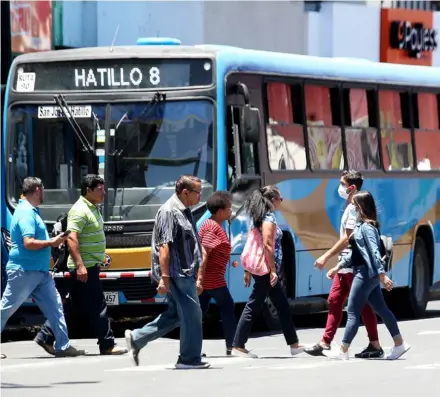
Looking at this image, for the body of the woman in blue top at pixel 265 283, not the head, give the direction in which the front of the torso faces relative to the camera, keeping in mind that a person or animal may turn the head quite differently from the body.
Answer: to the viewer's right

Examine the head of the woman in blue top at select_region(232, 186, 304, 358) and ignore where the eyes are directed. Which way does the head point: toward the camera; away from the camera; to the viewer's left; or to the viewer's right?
to the viewer's right

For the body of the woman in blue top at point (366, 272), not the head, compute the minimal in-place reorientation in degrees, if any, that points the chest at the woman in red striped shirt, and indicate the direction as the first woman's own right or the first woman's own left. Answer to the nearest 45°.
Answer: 0° — they already face them

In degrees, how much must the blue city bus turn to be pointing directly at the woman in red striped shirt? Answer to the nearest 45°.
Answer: approximately 45° to its left

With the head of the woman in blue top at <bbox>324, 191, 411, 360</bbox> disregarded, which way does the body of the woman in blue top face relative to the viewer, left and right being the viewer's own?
facing to the left of the viewer

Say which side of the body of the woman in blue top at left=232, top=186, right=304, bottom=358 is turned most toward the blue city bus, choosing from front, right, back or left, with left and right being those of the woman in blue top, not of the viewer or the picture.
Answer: left
